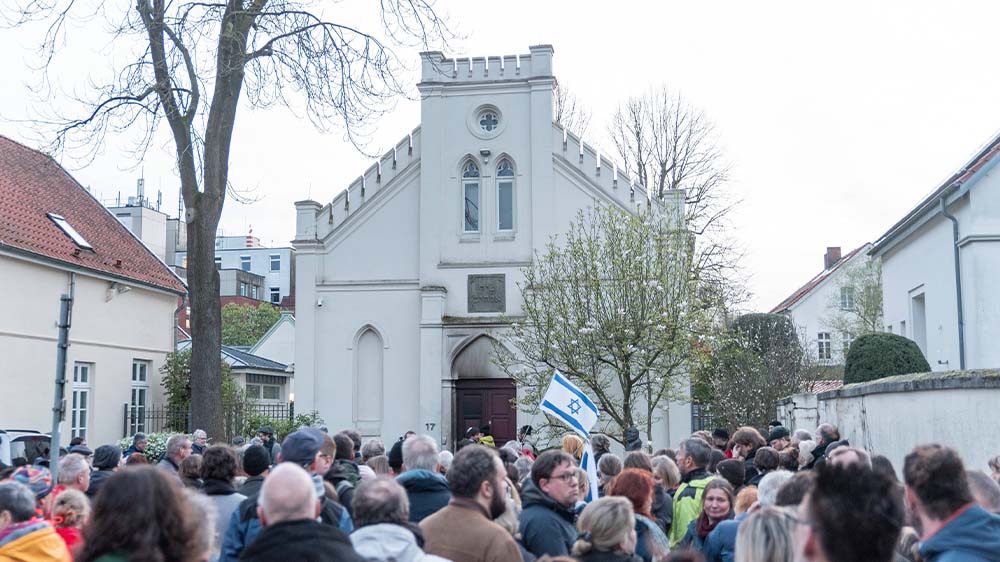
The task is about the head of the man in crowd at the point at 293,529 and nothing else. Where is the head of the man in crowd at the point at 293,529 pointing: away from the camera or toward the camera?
away from the camera

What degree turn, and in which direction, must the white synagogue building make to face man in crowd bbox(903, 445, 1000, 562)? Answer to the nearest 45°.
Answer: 0° — it already faces them

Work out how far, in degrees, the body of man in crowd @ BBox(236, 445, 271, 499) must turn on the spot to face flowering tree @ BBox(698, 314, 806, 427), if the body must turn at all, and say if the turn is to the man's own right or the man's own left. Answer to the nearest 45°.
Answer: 0° — they already face it

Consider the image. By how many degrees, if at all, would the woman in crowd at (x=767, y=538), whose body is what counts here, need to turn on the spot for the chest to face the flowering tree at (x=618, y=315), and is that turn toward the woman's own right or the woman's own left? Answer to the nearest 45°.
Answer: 0° — they already face it

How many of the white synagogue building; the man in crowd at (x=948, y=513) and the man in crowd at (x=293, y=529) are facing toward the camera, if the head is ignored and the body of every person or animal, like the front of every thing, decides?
1

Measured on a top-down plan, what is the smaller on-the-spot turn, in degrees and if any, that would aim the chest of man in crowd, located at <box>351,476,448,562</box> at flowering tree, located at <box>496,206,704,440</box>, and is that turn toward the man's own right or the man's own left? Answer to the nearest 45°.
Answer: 0° — they already face it

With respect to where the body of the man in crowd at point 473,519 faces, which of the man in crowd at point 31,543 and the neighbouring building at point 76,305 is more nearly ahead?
the neighbouring building

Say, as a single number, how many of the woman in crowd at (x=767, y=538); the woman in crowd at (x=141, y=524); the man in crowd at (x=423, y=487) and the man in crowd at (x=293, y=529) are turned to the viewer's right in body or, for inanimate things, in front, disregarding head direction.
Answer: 0

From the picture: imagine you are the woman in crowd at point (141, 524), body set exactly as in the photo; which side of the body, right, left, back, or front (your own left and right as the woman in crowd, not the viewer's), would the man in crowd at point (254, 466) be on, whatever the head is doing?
front

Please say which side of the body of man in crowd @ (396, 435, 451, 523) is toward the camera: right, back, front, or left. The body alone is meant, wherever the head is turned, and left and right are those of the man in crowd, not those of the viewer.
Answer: back

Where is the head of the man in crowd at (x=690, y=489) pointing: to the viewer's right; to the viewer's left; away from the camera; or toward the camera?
to the viewer's left

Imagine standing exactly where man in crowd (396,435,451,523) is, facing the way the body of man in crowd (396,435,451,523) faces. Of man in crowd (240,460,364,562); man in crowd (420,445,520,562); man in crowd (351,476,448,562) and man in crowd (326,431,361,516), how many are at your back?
3

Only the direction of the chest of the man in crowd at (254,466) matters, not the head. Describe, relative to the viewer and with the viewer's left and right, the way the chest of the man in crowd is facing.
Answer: facing away from the viewer and to the right of the viewer

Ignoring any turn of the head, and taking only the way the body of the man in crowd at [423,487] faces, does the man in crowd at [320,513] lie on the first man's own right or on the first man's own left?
on the first man's own left

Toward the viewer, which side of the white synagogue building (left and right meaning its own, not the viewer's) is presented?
front

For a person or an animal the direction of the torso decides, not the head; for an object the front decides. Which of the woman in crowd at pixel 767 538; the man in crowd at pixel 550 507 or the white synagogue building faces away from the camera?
the woman in crowd

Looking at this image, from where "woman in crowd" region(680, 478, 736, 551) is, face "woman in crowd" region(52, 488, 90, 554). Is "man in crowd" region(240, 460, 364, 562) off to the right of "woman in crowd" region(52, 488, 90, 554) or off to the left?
left
